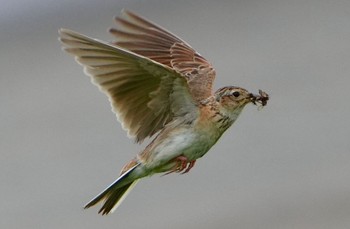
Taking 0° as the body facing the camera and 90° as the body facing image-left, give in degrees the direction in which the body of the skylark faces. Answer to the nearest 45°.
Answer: approximately 270°
